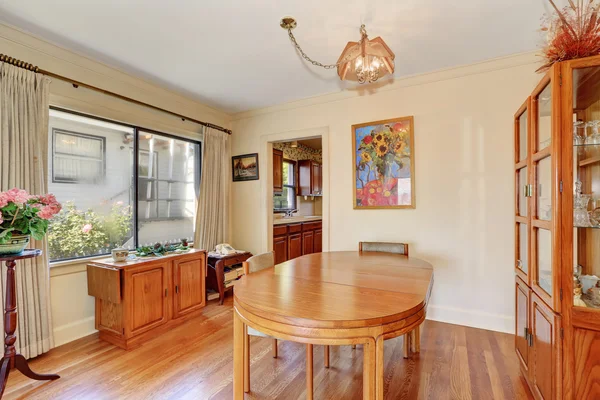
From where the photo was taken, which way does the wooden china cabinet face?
to the viewer's left

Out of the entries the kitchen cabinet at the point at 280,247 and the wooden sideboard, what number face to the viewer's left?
0

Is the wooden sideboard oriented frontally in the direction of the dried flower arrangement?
yes

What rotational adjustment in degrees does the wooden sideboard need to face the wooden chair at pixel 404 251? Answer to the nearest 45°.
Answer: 0° — it already faces it

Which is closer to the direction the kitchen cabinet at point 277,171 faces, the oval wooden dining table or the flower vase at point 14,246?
the oval wooden dining table

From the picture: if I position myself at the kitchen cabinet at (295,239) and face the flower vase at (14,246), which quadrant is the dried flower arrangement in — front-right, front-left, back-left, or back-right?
front-left

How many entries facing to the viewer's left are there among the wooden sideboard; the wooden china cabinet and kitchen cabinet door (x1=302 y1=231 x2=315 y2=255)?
1

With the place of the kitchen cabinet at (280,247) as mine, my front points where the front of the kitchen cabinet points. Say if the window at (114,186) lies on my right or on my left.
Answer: on my right

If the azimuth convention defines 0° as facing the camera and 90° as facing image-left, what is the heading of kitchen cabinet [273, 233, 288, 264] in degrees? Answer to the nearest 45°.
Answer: approximately 315°

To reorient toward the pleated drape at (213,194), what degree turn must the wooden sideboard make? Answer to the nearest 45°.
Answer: approximately 90° to its left

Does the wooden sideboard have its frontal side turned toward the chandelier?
yes

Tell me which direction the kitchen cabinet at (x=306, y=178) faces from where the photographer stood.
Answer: facing the viewer and to the right of the viewer
